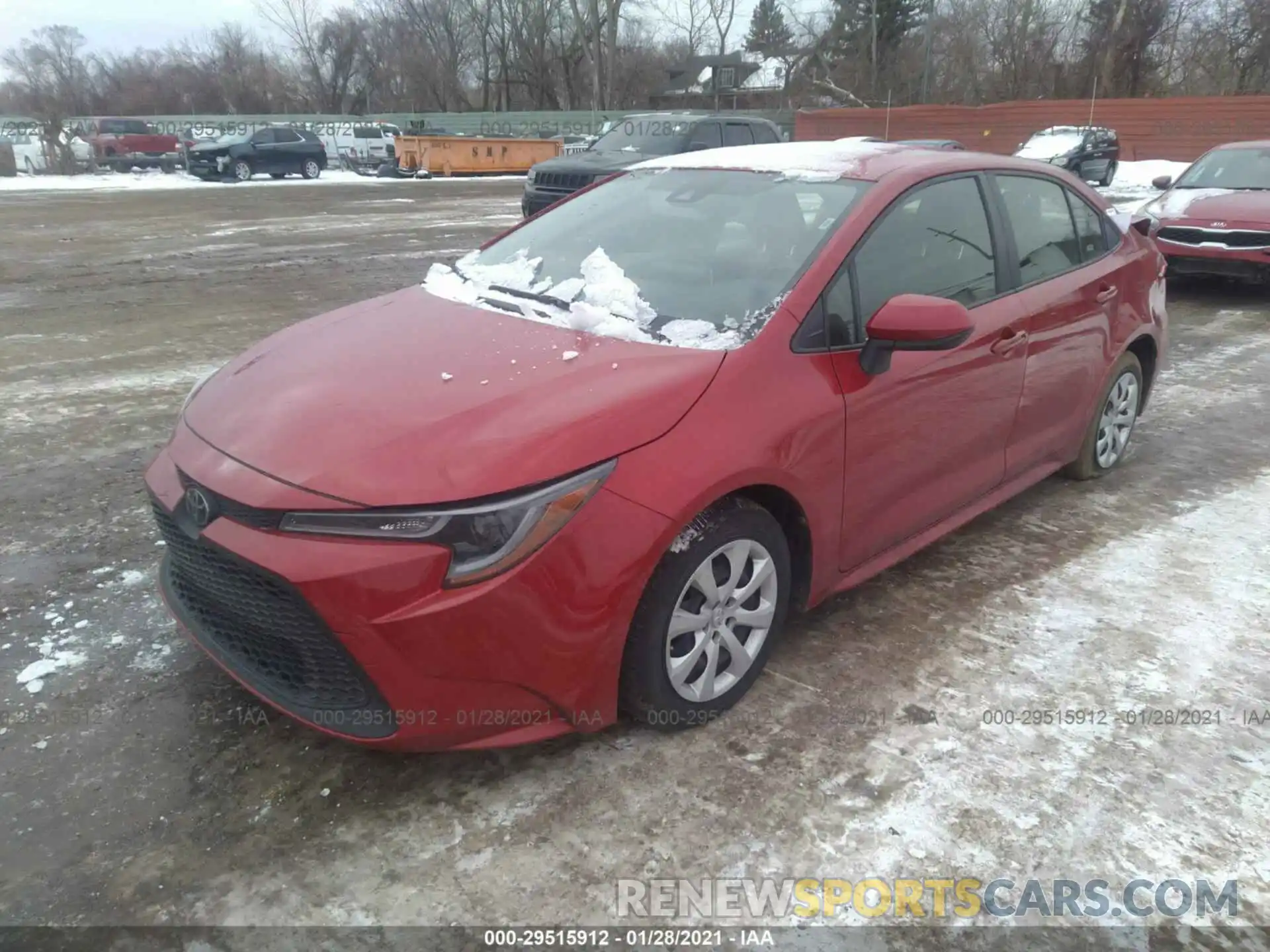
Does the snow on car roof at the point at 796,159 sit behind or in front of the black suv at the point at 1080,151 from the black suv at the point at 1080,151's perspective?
in front

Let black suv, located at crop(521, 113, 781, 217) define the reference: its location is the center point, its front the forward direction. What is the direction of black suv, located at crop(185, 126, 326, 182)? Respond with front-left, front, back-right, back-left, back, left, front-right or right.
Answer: right

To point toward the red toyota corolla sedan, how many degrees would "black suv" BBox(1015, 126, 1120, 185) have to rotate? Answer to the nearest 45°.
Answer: approximately 45° to its left

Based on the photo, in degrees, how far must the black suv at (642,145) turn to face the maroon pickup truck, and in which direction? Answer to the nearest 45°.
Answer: approximately 90° to its right

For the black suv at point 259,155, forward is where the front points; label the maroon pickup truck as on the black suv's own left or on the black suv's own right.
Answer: on the black suv's own right

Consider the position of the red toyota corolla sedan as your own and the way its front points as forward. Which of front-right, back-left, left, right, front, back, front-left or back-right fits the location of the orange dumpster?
back-right

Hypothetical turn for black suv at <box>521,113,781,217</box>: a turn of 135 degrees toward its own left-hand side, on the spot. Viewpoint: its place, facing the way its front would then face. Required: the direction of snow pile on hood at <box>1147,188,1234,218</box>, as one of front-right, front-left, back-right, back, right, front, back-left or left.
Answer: front-right

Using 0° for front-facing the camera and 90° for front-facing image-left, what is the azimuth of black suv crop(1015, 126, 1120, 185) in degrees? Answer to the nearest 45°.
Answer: approximately 45°

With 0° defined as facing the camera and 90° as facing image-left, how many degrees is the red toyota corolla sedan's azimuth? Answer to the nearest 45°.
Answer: approximately 45°
